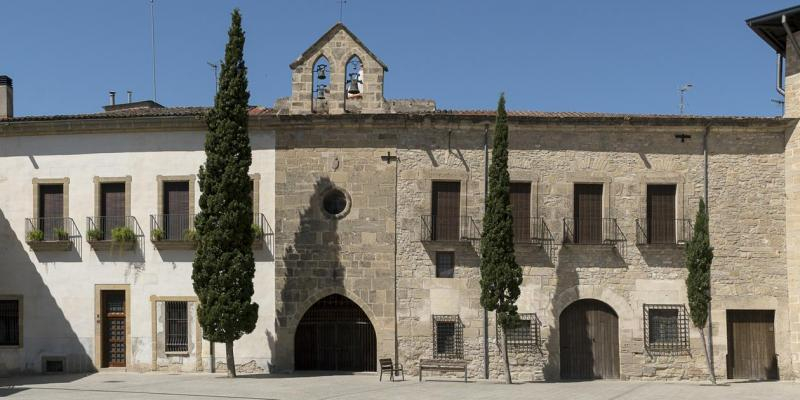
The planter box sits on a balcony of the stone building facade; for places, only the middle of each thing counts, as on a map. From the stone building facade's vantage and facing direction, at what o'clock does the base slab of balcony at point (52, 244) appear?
The base slab of balcony is roughly at 3 o'clock from the stone building facade.

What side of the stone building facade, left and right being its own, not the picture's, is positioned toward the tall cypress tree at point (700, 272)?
left

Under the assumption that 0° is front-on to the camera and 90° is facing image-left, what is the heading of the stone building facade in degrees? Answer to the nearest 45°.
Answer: approximately 0°

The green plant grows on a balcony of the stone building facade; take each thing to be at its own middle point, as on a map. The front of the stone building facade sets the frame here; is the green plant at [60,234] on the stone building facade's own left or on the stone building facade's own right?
on the stone building facade's own right

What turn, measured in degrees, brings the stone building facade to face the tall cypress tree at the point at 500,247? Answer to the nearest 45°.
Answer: approximately 45° to its left

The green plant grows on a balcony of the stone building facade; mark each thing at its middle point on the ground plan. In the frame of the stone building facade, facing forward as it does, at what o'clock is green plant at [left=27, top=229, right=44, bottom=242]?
The green plant is roughly at 3 o'clock from the stone building facade.
